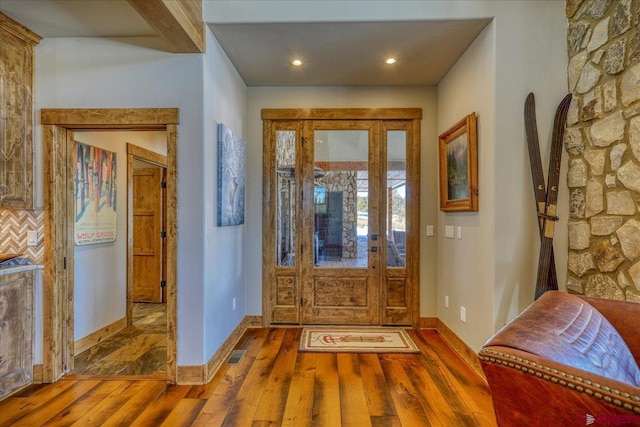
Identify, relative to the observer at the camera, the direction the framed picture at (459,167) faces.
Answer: facing the viewer and to the left of the viewer

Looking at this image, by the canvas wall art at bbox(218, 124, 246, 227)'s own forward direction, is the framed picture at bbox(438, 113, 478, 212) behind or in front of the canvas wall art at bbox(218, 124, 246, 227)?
in front

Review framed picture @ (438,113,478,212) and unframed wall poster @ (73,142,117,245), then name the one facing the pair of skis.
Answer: unframed wall poster @ (73,142,117,245)

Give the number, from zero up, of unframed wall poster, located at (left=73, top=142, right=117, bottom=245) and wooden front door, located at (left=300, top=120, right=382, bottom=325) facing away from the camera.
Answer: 0

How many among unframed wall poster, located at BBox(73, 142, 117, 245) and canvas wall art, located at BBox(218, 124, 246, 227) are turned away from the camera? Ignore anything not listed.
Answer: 0

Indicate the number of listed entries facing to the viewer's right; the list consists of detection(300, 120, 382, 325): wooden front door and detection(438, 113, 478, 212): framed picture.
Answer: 0

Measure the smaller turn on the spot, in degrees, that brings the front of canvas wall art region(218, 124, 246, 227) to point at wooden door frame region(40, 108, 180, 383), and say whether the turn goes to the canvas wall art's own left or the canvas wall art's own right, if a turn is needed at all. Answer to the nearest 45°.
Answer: approximately 135° to the canvas wall art's own right

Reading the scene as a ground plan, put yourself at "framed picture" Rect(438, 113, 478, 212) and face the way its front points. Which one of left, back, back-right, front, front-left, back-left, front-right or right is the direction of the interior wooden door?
front-right

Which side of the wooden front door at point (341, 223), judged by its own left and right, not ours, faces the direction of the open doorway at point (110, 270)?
right
